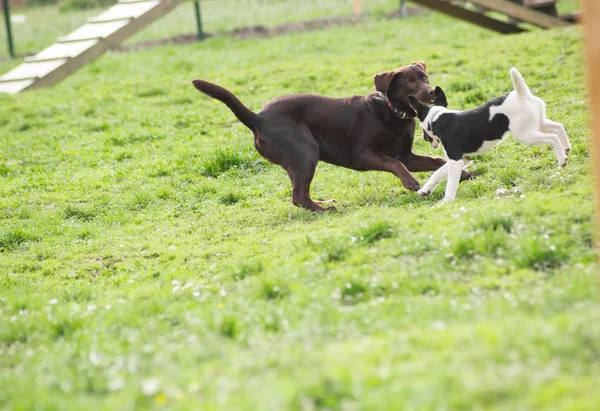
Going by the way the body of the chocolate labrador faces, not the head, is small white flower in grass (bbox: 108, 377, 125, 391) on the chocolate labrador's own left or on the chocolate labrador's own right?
on the chocolate labrador's own right

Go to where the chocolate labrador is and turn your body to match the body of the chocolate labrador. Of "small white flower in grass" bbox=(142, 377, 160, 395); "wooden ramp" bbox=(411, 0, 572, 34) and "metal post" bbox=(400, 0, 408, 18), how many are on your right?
1

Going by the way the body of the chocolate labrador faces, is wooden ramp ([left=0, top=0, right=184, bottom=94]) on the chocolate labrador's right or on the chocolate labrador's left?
on the chocolate labrador's left

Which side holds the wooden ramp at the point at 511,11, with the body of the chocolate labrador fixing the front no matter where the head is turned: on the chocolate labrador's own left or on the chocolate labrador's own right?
on the chocolate labrador's own left

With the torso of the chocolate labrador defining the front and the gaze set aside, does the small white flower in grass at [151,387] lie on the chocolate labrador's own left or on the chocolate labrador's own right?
on the chocolate labrador's own right

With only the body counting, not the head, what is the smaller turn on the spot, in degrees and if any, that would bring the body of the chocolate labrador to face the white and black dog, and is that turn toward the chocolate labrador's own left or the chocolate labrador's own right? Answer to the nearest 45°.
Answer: approximately 45° to the chocolate labrador's own right

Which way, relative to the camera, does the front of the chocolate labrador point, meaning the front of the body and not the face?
to the viewer's right

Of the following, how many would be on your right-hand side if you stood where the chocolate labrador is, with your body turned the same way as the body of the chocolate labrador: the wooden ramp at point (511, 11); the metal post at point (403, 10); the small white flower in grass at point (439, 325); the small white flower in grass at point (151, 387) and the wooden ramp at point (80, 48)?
2

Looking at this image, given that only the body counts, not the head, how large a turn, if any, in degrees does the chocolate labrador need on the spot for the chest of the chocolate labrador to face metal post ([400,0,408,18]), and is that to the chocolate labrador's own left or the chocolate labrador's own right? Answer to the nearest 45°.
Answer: approximately 90° to the chocolate labrador's own left

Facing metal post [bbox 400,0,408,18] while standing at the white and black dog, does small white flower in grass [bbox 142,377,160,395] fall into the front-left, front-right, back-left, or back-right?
back-left

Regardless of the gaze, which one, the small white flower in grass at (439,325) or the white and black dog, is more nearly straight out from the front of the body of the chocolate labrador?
the white and black dog

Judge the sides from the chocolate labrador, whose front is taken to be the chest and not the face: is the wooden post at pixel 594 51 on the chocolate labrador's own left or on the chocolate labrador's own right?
on the chocolate labrador's own right

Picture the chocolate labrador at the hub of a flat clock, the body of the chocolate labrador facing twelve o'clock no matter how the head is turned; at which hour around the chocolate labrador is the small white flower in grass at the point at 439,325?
The small white flower in grass is roughly at 3 o'clock from the chocolate labrador.

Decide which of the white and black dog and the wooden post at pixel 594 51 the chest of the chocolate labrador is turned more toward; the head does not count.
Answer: the white and black dog
